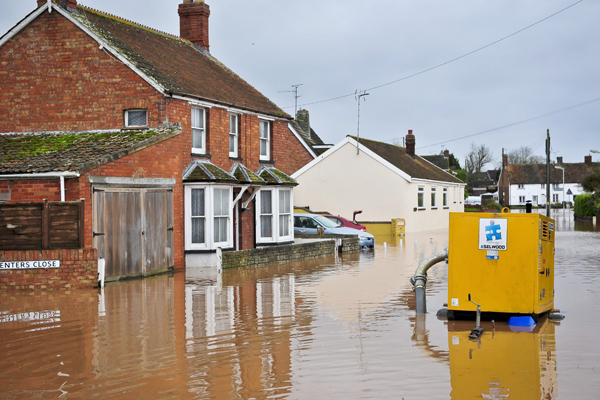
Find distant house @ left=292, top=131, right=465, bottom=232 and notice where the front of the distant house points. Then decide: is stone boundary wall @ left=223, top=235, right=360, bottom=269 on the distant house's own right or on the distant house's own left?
on the distant house's own right

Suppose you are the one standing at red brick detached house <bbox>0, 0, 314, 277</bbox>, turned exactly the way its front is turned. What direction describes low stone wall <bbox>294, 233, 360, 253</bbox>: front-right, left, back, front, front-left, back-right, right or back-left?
left

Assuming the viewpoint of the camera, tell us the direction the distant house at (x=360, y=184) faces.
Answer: facing the viewer and to the right of the viewer

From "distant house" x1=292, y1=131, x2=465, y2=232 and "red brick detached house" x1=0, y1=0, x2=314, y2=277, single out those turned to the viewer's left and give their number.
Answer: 0

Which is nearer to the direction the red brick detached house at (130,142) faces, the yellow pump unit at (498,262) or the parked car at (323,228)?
the yellow pump unit

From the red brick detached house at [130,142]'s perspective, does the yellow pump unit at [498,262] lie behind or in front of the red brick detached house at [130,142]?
in front

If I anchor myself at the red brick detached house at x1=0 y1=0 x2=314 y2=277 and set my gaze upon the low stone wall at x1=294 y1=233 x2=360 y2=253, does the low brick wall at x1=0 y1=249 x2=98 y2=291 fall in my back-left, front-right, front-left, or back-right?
back-right
